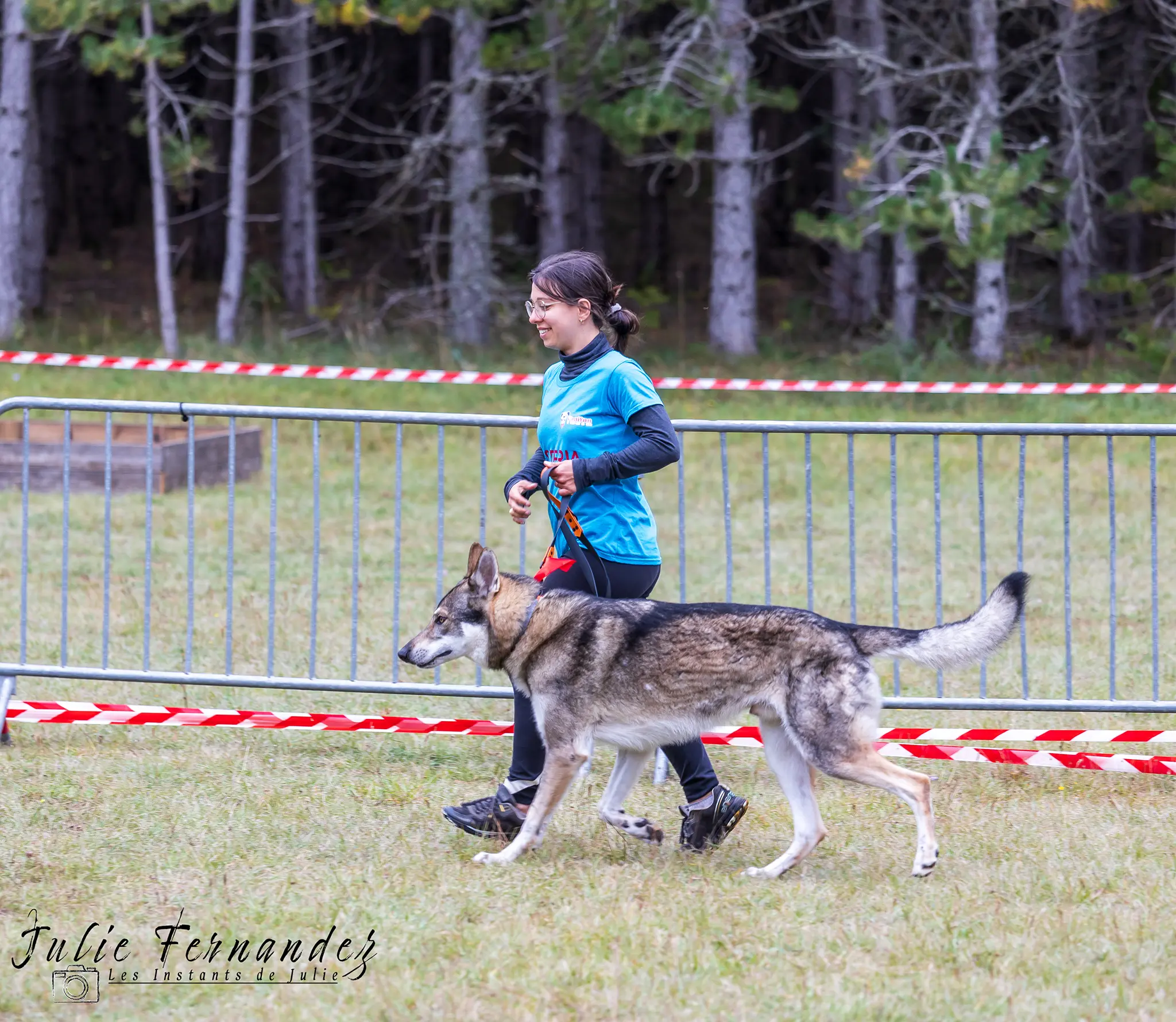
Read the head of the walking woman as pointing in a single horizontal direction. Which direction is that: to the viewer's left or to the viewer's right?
to the viewer's left

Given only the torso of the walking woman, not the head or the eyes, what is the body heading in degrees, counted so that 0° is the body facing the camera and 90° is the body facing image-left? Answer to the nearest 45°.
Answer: approximately 45°

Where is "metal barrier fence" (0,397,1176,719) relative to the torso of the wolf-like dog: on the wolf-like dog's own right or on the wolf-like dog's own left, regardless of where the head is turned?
on the wolf-like dog's own right

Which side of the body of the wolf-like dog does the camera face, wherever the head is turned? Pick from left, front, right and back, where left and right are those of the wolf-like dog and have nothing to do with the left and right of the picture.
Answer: left
